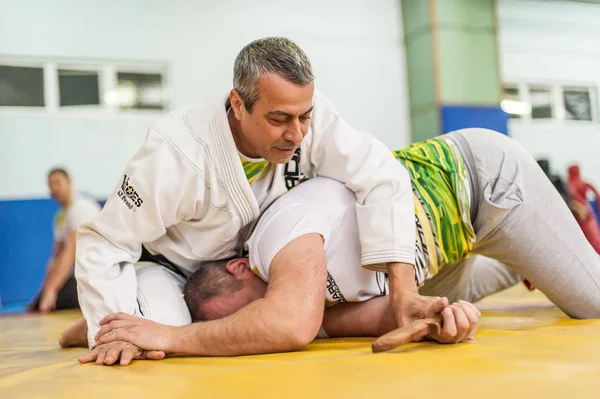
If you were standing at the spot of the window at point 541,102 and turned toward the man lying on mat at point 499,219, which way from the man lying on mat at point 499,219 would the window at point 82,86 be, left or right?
right

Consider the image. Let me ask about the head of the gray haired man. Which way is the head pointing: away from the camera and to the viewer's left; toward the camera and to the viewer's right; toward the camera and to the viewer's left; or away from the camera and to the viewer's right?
toward the camera and to the viewer's right

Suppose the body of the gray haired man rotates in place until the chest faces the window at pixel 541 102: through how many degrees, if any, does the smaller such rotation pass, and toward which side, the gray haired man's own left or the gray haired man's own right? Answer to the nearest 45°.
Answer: approximately 90° to the gray haired man's own left

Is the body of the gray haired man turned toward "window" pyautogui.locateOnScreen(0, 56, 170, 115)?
no

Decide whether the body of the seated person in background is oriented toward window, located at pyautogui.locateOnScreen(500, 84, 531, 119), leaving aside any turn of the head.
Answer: no

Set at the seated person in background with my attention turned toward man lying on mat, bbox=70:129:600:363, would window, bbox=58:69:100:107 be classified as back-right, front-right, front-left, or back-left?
back-left

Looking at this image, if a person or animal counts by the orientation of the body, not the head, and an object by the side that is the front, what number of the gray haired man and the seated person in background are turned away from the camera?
0

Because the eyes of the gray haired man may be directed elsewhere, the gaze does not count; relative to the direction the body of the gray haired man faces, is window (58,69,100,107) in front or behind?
behind

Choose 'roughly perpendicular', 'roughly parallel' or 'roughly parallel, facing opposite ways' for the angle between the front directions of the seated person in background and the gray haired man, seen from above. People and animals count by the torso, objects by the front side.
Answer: roughly perpendicular

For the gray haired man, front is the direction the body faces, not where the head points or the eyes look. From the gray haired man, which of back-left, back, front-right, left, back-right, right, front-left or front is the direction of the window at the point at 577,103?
left

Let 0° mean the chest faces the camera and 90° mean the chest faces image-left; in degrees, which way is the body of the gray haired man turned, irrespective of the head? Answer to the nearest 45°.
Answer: approximately 315°

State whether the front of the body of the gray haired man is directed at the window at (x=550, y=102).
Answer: no
